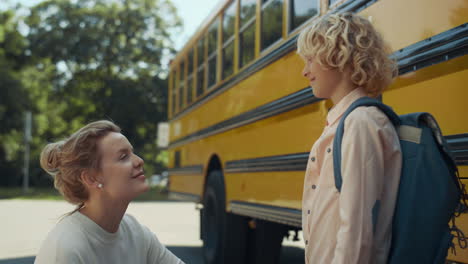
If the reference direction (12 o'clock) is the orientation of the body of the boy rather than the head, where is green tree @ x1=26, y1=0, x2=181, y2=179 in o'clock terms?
The green tree is roughly at 2 o'clock from the boy.

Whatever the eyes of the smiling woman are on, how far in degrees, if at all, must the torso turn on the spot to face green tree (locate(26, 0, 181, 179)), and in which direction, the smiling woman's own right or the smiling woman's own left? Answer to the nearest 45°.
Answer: approximately 135° to the smiling woman's own left

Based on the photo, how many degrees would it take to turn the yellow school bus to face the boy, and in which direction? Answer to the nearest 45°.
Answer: approximately 45° to its right

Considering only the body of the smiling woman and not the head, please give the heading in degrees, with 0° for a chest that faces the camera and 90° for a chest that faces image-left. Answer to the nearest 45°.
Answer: approximately 315°

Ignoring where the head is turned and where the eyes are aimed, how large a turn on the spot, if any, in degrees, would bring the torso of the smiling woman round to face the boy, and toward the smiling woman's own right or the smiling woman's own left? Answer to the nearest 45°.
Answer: approximately 45° to the smiling woman's own left

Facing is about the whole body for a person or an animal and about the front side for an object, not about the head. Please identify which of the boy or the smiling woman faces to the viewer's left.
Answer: the boy

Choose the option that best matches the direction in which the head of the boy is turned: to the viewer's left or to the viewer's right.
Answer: to the viewer's left

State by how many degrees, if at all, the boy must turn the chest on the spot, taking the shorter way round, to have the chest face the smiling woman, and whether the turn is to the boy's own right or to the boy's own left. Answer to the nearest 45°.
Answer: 0° — they already face them

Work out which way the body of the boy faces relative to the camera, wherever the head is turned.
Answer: to the viewer's left
